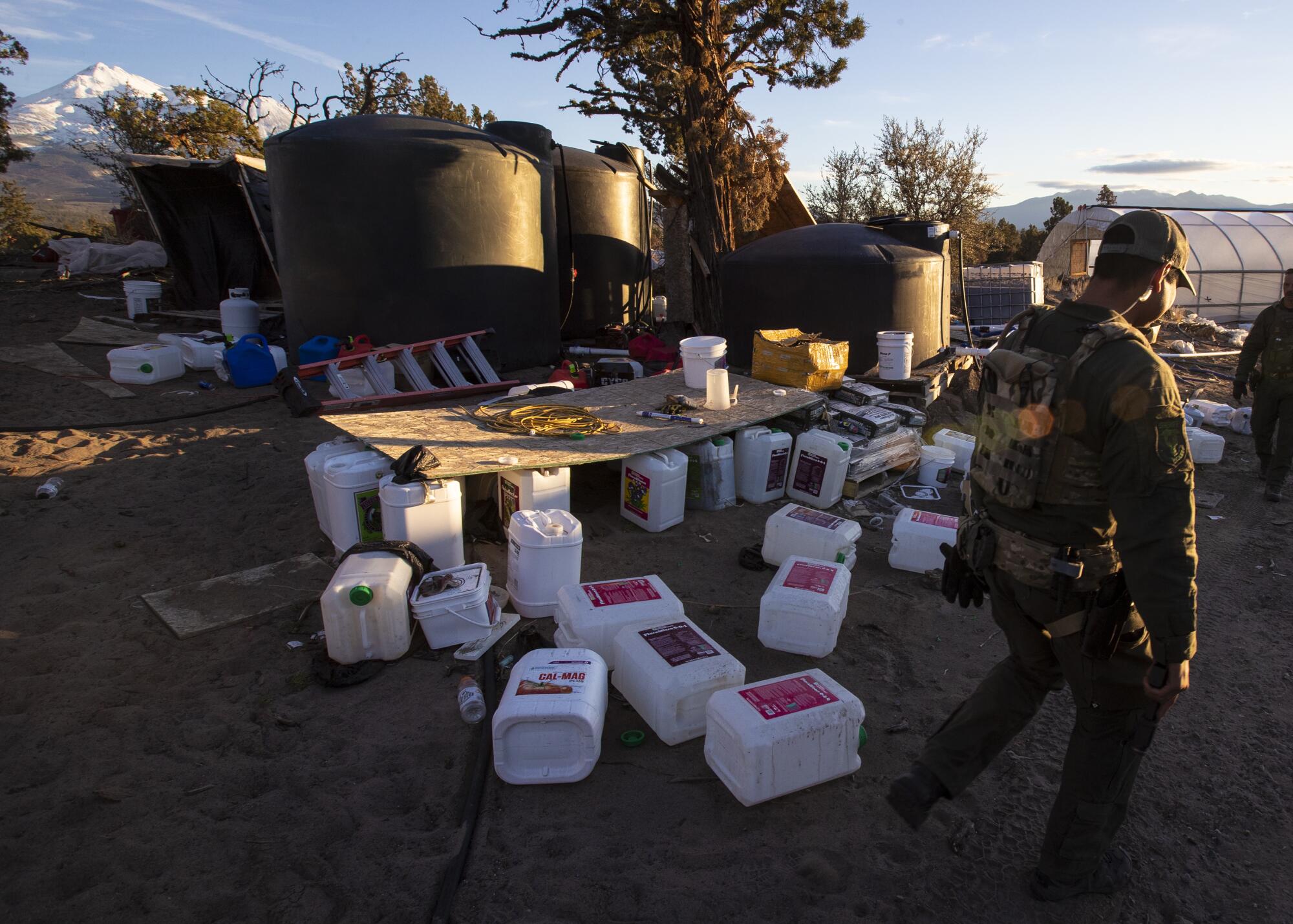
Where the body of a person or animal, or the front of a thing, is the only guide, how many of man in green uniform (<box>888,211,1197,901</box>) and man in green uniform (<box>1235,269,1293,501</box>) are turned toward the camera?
1

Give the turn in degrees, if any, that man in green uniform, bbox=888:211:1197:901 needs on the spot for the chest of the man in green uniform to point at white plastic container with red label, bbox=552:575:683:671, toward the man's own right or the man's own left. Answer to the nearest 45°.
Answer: approximately 135° to the man's own left

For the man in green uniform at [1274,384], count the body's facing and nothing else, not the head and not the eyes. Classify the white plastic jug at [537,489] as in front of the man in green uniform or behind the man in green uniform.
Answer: in front

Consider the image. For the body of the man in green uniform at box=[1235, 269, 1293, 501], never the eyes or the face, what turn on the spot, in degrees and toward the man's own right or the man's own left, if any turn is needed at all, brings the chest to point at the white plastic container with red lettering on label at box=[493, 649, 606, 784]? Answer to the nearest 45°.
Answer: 0° — they already face it

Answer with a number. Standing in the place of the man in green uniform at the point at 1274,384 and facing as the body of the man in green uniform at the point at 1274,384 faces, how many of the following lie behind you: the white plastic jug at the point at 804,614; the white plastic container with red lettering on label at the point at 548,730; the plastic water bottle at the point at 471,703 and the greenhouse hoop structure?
1

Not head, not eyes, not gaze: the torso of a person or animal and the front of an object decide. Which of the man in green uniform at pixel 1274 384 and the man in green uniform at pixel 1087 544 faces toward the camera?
the man in green uniform at pixel 1274 384

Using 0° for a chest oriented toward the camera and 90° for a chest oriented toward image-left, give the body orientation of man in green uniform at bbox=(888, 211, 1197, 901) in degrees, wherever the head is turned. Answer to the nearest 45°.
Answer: approximately 225°

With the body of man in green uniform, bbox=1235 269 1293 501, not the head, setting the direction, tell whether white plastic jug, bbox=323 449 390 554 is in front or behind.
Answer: in front

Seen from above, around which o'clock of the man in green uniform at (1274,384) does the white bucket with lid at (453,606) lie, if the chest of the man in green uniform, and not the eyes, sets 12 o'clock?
The white bucket with lid is roughly at 1 o'clock from the man in green uniform.

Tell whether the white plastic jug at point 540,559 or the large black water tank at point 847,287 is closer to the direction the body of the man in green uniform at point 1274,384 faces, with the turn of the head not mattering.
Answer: the white plastic jug

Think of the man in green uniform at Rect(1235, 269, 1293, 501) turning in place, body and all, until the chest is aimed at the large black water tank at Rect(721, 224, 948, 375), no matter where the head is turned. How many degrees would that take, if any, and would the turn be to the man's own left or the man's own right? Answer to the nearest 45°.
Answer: approximately 90° to the man's own right

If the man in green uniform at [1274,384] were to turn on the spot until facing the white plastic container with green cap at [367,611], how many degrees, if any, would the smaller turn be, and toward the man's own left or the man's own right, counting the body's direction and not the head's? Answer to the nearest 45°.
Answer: approximately 45° to the man's own right

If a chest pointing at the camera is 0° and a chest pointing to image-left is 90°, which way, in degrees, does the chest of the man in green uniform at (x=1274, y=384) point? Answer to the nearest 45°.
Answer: approximately 0°
